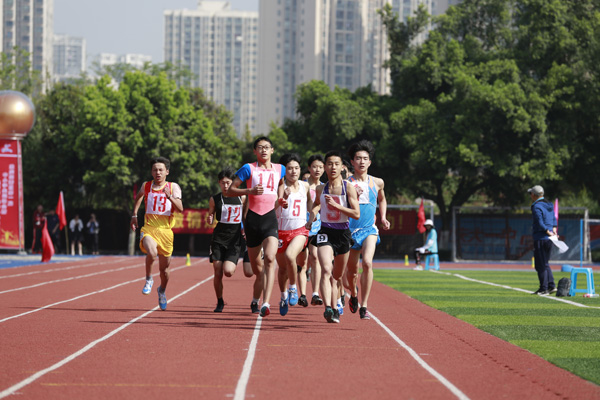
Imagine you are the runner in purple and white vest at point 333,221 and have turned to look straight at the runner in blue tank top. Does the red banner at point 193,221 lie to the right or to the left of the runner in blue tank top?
left

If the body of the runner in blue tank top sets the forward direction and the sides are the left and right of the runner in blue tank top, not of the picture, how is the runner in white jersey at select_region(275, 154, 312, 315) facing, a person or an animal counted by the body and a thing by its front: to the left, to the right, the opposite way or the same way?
the same way

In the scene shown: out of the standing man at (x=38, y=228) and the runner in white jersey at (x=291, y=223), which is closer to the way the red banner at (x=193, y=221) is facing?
the runner in white jersey

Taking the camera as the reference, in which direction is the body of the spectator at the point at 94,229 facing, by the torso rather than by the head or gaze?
toward the camera

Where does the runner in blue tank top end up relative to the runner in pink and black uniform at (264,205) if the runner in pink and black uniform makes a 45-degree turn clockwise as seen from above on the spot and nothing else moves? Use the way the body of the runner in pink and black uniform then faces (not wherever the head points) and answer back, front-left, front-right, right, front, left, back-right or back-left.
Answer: back-left

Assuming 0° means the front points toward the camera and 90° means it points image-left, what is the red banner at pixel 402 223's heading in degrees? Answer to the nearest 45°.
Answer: approximately 0°

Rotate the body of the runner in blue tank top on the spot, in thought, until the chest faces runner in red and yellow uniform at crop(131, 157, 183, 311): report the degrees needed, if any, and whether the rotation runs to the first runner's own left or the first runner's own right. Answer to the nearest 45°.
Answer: approximately 90° to the first runner's own right

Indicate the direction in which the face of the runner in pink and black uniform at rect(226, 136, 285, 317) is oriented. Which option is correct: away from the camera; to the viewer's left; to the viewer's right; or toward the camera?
toward the camera

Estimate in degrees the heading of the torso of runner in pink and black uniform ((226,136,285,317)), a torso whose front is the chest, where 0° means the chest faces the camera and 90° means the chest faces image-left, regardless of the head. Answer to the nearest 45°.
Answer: approximately 0°

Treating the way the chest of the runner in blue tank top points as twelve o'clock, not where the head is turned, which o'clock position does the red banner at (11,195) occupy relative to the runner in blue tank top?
The red banner is roughly at 5 o'clock from the runner in blue tank top.

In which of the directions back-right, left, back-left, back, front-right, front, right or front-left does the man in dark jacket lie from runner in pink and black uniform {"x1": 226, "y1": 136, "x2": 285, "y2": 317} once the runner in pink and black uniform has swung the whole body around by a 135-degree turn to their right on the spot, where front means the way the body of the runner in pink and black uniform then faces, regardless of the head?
right

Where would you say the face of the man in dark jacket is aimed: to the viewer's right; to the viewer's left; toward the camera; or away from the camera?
to the viewer's left

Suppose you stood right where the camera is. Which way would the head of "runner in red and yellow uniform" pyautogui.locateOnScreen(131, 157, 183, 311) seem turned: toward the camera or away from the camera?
toward the camera

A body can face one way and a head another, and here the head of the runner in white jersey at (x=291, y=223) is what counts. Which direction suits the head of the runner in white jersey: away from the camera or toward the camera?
toward the camera

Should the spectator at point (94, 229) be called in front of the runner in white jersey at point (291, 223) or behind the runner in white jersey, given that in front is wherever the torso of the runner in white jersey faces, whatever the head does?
behind

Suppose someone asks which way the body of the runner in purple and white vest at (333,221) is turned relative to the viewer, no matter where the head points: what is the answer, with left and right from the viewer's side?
facing the viewer
